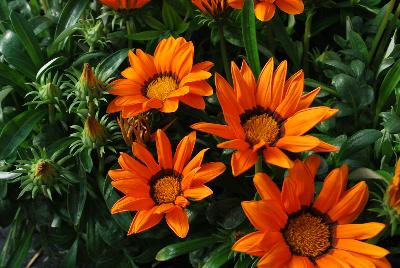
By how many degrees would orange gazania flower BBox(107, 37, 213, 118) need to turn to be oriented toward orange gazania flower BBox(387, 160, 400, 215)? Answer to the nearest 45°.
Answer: approximately 45° to its left

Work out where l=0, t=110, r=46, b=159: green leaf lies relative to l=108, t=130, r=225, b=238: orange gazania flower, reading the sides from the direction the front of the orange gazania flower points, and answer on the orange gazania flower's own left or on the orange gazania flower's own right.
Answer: on the orange gazania flower's own right

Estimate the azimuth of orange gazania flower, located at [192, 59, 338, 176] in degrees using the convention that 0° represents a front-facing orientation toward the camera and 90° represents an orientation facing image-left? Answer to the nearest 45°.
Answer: approximately 0°

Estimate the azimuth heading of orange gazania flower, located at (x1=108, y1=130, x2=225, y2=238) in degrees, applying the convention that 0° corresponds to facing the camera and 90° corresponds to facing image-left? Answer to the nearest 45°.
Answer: approximately 0°

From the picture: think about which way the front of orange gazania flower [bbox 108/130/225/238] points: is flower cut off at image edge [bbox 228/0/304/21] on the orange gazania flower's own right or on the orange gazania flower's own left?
on the orange gazania flower's own left

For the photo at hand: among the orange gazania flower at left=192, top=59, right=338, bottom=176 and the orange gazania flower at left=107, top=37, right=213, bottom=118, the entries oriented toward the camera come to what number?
2

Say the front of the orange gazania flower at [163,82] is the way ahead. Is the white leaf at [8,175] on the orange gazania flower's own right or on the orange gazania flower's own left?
on the orange gazania flower's own right

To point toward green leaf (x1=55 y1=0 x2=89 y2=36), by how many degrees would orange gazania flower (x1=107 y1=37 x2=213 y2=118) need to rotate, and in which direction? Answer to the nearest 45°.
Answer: approximately 135° to its right
